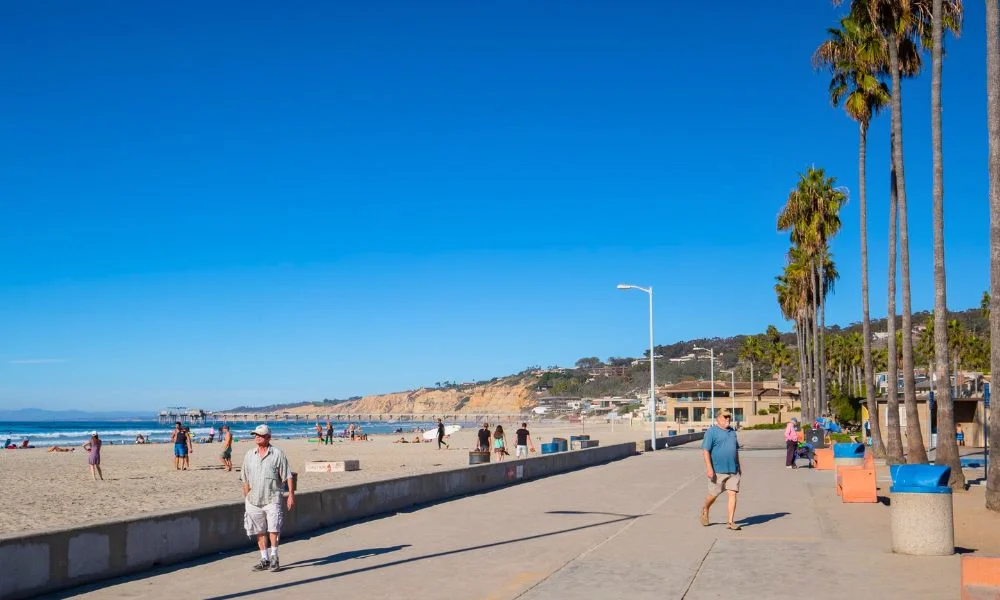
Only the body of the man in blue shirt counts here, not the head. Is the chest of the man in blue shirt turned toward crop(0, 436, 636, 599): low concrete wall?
no

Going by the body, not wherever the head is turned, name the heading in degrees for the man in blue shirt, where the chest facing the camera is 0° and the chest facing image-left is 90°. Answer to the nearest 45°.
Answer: approximately 315°

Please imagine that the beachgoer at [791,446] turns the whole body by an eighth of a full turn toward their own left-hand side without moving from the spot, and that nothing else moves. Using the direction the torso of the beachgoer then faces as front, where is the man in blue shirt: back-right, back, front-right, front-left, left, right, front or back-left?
back-right

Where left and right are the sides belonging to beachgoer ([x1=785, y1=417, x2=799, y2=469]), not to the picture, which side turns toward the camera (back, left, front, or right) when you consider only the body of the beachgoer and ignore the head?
right

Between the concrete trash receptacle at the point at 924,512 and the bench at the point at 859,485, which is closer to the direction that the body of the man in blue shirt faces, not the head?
the concrete trash receptacle

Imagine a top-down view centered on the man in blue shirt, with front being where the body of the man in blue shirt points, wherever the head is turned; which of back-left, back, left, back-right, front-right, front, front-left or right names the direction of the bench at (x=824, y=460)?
back-left

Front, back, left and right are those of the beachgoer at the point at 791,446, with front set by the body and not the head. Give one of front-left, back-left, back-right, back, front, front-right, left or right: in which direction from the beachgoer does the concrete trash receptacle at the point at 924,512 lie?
right

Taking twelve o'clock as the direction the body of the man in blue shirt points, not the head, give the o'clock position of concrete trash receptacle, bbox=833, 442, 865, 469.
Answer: The concrete trash receptacle is roughly at 8 o'clock from the man in blue shirt.

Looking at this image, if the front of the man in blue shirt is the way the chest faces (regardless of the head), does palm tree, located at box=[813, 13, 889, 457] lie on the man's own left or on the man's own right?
on the man's own left

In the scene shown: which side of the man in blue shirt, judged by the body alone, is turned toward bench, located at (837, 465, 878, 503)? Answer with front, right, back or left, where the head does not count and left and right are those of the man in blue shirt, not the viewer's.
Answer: left
